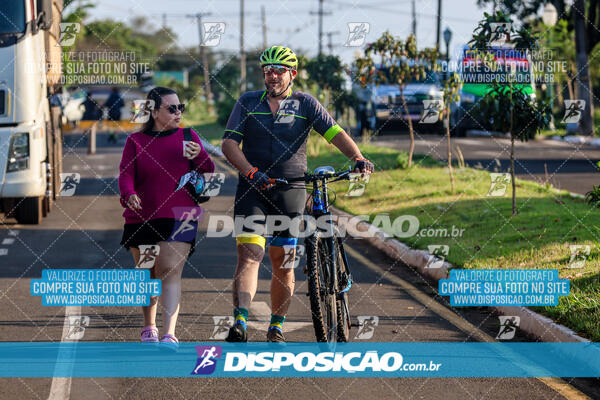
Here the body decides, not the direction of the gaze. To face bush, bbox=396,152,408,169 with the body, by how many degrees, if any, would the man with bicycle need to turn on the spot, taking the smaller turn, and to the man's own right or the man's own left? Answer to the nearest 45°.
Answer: approximately 180°

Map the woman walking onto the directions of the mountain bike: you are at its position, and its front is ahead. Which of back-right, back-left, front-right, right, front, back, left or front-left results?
right

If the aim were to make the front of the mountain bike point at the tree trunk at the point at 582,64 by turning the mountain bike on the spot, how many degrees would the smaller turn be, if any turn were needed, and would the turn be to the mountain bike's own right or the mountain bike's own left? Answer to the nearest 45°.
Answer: approximately 180°

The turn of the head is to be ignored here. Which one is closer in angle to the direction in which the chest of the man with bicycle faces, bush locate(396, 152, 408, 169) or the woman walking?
the woman walking

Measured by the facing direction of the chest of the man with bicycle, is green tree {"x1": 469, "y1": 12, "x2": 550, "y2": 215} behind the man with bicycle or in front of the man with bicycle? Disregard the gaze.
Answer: behind

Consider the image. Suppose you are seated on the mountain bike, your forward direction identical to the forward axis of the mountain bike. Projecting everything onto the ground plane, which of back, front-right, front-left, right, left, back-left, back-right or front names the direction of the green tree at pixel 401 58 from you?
back

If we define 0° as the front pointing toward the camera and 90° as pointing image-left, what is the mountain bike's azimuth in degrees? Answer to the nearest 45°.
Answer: approximately 0°
